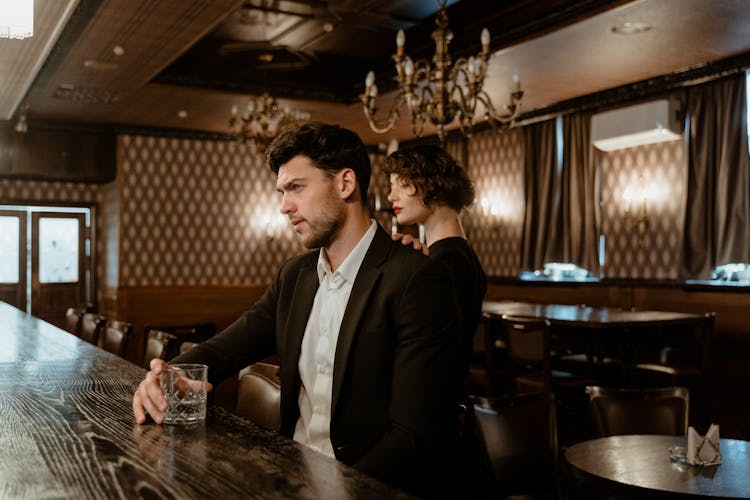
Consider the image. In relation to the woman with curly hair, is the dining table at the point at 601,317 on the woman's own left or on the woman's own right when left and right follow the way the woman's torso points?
on the woman's own right

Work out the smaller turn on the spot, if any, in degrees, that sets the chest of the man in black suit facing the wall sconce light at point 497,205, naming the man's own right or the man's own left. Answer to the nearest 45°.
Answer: approximately 135° to the man's own right

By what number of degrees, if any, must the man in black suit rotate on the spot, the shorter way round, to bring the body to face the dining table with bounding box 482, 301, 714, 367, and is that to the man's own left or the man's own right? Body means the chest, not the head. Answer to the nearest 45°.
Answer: approximately 180°

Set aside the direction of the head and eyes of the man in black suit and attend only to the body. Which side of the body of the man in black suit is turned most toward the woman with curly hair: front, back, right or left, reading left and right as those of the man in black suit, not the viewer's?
back

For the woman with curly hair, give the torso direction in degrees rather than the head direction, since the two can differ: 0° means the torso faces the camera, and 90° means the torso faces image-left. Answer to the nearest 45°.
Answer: approximately 90°

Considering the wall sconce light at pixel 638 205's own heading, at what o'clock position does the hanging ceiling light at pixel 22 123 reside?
the hanging ceiling light at pixel 22 123 is roughly at 1 o'clock from the wall sconce light at pixel 638 205.

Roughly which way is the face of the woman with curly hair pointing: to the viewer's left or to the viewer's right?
to the viewer's left

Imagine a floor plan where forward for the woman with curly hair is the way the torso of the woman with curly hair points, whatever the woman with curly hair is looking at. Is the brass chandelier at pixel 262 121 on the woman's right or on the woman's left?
on the woman's right

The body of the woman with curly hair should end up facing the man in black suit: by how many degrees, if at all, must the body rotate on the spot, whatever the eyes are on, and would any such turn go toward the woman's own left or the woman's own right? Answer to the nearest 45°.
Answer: approximately 90° to the woman's own left
